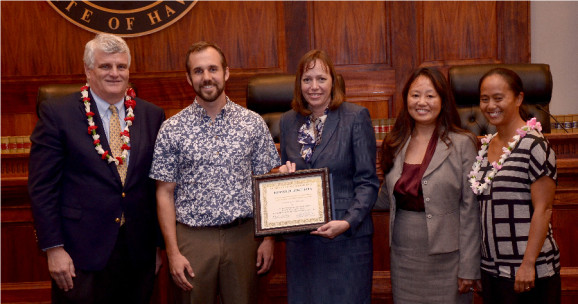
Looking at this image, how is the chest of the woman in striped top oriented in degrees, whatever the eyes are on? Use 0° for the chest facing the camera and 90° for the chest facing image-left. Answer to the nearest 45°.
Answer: approximately 45°

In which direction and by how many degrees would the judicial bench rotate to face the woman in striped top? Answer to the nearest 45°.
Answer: approximately 45° to its left

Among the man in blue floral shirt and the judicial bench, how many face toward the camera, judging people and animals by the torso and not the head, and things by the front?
2

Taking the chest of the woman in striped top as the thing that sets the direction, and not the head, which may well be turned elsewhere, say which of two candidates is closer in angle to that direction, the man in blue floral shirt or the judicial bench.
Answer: the man in blue floral shirt
